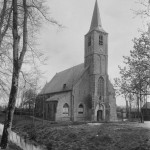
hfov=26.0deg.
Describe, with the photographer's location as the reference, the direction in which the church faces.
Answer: facing the viewer and to the right of the viewer
